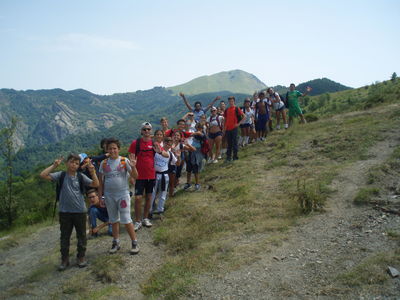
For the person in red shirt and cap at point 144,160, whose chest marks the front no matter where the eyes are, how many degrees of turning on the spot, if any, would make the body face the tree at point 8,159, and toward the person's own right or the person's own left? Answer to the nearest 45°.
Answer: approximately 135° to the person's own right

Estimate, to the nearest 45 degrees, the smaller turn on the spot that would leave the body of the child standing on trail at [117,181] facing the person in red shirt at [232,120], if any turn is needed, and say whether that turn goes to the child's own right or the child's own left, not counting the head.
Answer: approximately 135° to the child's own left

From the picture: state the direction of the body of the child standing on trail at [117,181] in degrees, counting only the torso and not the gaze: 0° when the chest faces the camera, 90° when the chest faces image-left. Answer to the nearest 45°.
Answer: approximately 0°

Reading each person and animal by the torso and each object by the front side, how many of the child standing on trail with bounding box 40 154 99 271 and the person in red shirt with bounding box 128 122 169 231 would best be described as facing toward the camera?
2

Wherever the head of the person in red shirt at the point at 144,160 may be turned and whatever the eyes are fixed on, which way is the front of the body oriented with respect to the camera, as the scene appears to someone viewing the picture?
toward the camera

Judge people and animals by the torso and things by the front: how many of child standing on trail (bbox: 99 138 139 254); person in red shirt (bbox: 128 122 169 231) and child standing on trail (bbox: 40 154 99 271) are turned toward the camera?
3

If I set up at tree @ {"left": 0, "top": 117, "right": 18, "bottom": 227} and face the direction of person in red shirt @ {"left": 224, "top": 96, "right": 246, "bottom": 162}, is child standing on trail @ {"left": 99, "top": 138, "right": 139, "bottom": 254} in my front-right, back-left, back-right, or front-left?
front-right

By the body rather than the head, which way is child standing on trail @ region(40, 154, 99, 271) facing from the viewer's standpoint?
toward the camera

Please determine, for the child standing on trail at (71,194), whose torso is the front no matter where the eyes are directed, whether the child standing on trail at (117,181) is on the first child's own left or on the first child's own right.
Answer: on the first child's own left

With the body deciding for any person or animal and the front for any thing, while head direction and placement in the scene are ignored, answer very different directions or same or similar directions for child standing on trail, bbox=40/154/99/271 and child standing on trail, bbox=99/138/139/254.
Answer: same or similar directions

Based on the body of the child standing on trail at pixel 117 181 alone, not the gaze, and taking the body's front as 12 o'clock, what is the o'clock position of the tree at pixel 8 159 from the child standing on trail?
The tree is roughly at 5 o'clock from the child standing on trail.

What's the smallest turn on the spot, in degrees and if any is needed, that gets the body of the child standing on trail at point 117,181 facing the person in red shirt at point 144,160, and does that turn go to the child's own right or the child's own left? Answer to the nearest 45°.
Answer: approximately 135° to the child's own left

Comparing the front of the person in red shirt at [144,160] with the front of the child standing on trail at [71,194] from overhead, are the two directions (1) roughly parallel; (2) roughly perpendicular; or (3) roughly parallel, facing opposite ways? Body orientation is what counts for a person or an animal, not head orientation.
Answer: roughly parallel

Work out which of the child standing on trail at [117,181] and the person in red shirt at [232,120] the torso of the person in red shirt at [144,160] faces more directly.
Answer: the child standing on trail

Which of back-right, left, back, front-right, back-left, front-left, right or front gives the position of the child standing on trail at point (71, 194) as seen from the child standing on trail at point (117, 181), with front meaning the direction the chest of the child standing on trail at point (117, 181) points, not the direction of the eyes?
right

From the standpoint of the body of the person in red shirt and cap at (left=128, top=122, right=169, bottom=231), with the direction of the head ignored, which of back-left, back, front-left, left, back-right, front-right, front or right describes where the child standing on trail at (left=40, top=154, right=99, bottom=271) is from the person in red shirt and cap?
front-right

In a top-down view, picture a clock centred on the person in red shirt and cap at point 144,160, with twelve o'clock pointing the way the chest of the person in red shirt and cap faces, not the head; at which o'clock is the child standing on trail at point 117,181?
The child standing on trail is roughly at 1 o'clock from the person in red shirt and cap.

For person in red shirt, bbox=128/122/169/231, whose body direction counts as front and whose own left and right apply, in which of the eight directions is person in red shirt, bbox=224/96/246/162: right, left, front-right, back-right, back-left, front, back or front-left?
back-left
